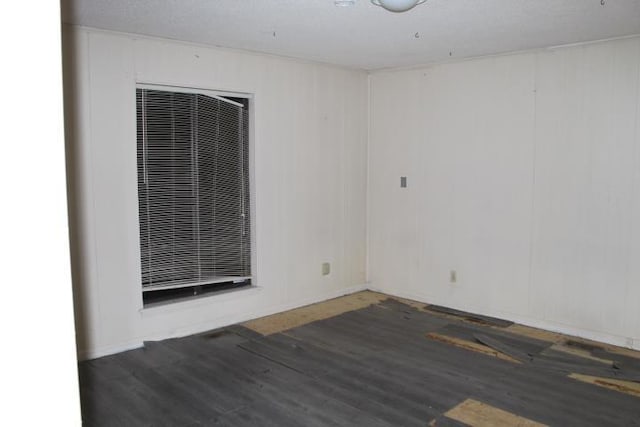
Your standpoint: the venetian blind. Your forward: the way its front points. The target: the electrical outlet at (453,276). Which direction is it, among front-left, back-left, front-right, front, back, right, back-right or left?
front-left

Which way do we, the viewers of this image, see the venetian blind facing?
facing the viewer and to the right of the viewer

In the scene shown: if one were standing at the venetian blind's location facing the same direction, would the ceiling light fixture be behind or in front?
in front
